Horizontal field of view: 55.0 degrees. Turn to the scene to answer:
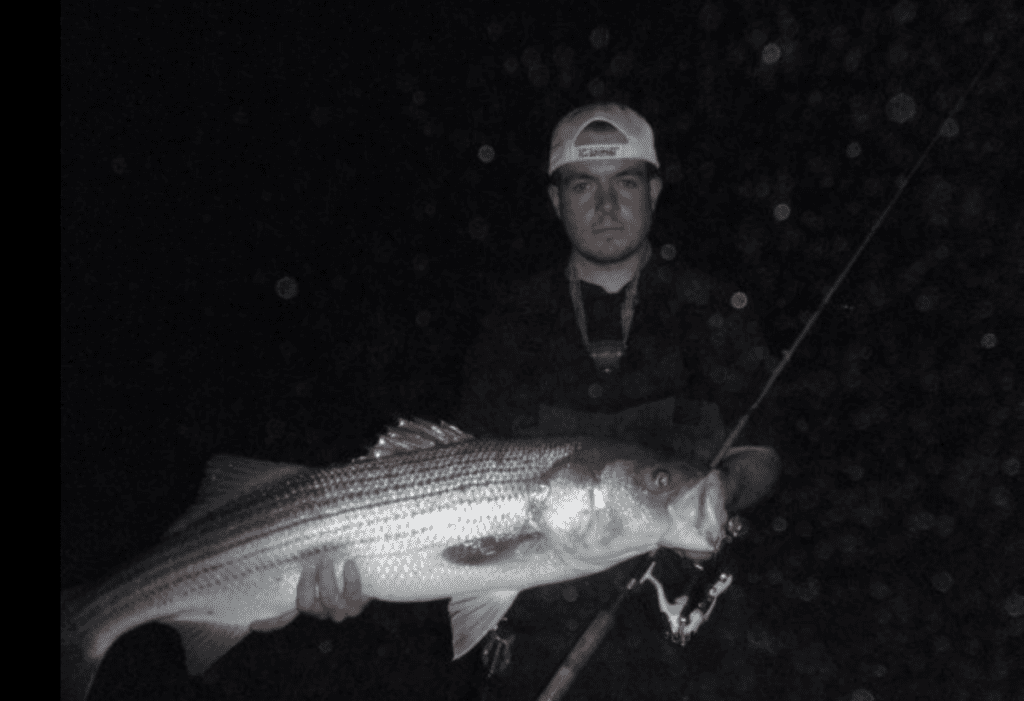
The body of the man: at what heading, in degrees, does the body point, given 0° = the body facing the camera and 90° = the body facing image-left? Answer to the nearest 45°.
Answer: approximately 0°
